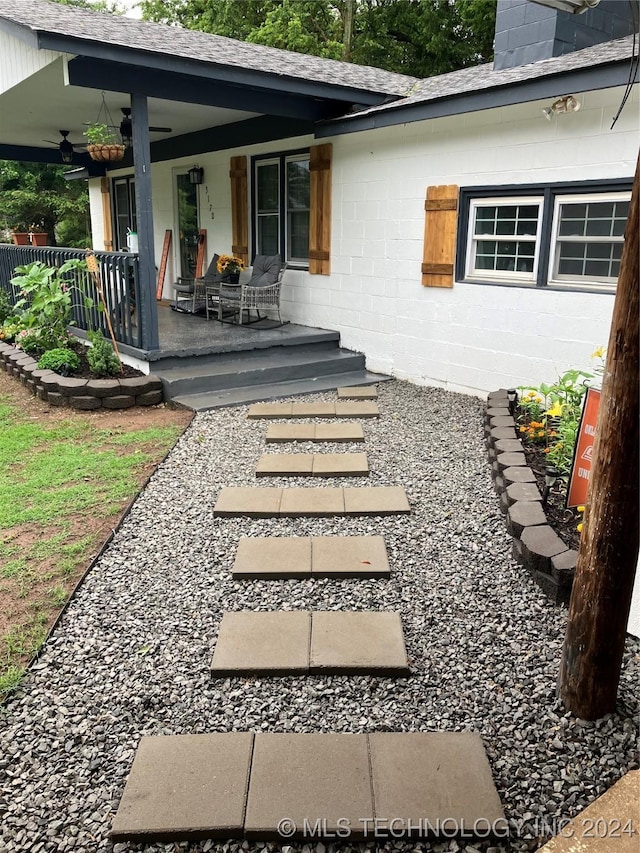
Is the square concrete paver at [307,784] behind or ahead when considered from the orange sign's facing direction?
ahead

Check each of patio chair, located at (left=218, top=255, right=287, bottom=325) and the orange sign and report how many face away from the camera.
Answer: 0

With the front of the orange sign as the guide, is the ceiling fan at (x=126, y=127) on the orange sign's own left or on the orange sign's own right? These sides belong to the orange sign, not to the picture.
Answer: on the orange sign's own right

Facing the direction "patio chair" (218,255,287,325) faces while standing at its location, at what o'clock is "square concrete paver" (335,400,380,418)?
The square concrete paver is roughly at 10 o'clock from the patio chair.

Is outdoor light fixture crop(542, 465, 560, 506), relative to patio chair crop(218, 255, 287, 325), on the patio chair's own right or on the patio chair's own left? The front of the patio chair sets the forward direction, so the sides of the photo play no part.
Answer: on the patio chair's own left

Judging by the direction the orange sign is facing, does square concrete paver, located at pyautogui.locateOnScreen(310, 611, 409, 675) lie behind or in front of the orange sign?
in front

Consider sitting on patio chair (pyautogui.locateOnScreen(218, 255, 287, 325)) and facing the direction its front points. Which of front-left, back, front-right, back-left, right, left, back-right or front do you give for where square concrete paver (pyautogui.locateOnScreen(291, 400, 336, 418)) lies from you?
front-left

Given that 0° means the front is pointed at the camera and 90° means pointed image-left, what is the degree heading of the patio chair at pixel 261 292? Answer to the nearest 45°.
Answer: approximately 45°

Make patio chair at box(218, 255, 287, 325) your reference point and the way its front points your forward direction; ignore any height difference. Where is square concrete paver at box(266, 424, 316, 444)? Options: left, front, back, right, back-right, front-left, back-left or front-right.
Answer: front-left
